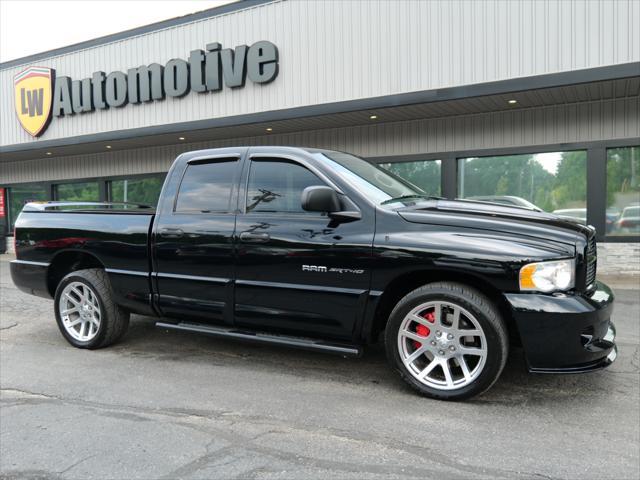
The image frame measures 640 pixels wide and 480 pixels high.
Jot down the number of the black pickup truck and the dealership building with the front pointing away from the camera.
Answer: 0

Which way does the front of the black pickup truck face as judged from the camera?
facing the viewer and to the right of the viewer

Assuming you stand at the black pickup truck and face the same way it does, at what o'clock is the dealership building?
The dealership building is roughly at 8 o'clock from the black pickup truck.

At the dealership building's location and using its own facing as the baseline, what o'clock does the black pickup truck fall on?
The black pickup truck is roughly at 11 o'clock from the dealership building.

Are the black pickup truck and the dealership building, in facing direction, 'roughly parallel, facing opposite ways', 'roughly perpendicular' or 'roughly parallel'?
roughly perpendicular

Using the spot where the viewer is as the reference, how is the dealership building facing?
facing the viewer and to the left of the viewer
